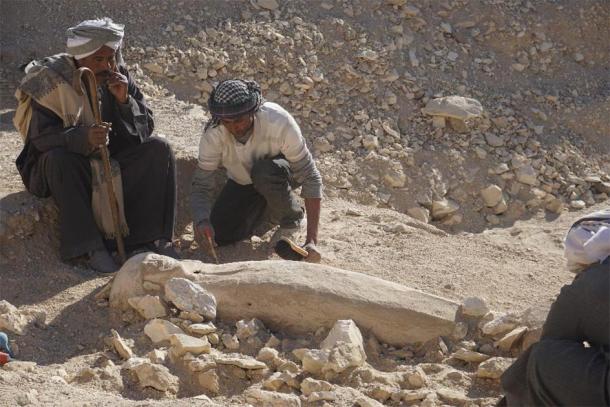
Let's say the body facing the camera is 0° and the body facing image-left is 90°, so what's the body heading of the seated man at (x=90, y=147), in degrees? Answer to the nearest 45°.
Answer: approximately 315°

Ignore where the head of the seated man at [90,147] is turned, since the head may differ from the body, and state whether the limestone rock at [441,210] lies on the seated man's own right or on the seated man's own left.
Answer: on the seated man's own left

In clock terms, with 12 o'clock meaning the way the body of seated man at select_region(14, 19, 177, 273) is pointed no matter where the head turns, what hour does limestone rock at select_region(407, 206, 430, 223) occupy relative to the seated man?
The limestone rock is roughly at 10 o'clock from the seated man.

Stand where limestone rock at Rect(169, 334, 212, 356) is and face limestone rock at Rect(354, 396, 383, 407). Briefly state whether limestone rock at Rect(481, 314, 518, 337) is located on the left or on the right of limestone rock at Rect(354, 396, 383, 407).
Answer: left

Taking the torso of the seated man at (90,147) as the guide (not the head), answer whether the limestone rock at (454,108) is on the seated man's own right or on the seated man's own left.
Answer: on the seated man's own left

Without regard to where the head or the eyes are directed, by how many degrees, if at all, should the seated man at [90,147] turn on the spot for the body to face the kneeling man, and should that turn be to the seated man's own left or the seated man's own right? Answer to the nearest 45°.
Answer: approximately 45° to the seated man's own left
